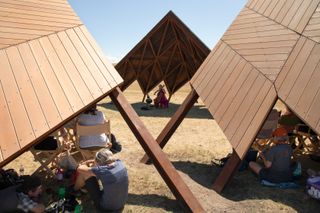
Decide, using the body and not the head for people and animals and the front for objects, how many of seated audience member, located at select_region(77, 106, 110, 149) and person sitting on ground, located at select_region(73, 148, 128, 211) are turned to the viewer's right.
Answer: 0

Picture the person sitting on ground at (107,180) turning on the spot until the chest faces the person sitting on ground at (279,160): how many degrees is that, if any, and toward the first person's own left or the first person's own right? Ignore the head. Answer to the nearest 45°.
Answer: approximately 135° to the first person's own right

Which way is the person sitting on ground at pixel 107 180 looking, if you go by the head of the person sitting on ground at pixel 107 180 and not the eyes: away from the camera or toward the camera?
away from the camera

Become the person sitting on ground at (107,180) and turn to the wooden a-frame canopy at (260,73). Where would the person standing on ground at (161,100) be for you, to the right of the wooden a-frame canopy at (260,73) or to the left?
left

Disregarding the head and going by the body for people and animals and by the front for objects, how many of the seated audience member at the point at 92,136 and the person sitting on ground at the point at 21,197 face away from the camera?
1

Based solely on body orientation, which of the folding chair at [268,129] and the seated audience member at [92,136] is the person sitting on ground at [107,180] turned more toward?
the seated audience member

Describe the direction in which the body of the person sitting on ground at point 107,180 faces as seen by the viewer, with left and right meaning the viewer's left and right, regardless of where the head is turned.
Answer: facing away from the viewer and to the left of the viewer
